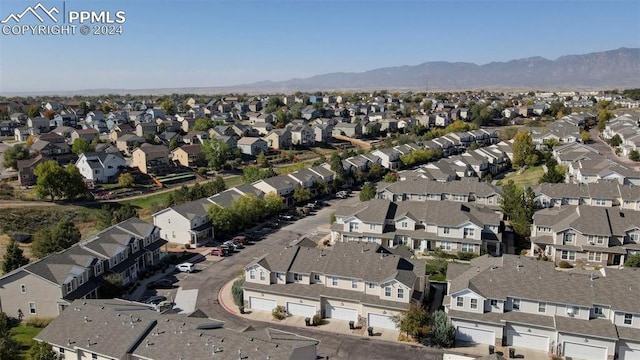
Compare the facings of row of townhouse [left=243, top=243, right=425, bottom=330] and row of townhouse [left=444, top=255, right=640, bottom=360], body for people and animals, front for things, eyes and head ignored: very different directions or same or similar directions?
same or similar directions

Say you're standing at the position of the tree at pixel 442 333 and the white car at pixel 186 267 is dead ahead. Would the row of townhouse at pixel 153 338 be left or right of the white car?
left

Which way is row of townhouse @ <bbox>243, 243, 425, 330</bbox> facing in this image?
toward the camera

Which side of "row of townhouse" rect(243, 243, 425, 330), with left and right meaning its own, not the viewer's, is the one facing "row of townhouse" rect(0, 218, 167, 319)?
right

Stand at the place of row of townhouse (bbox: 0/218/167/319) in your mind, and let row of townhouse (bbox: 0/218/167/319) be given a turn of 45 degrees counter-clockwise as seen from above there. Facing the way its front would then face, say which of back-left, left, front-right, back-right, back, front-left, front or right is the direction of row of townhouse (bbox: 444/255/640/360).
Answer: front-right

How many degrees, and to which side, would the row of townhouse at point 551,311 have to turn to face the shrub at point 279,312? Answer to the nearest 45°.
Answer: approximately 90° to its right

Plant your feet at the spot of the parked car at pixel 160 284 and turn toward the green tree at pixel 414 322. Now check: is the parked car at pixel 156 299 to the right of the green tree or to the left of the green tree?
right

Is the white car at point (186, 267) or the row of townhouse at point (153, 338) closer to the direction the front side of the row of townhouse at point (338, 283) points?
the row of townhouse

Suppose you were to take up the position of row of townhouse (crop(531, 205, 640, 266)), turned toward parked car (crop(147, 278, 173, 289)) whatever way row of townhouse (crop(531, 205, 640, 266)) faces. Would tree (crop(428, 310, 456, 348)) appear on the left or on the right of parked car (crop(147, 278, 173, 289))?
left

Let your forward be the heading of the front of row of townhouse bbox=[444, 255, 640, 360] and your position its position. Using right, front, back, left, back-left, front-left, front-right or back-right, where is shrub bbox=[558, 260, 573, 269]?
back

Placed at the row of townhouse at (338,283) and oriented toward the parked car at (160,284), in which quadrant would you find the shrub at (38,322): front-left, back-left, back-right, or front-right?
front-left
